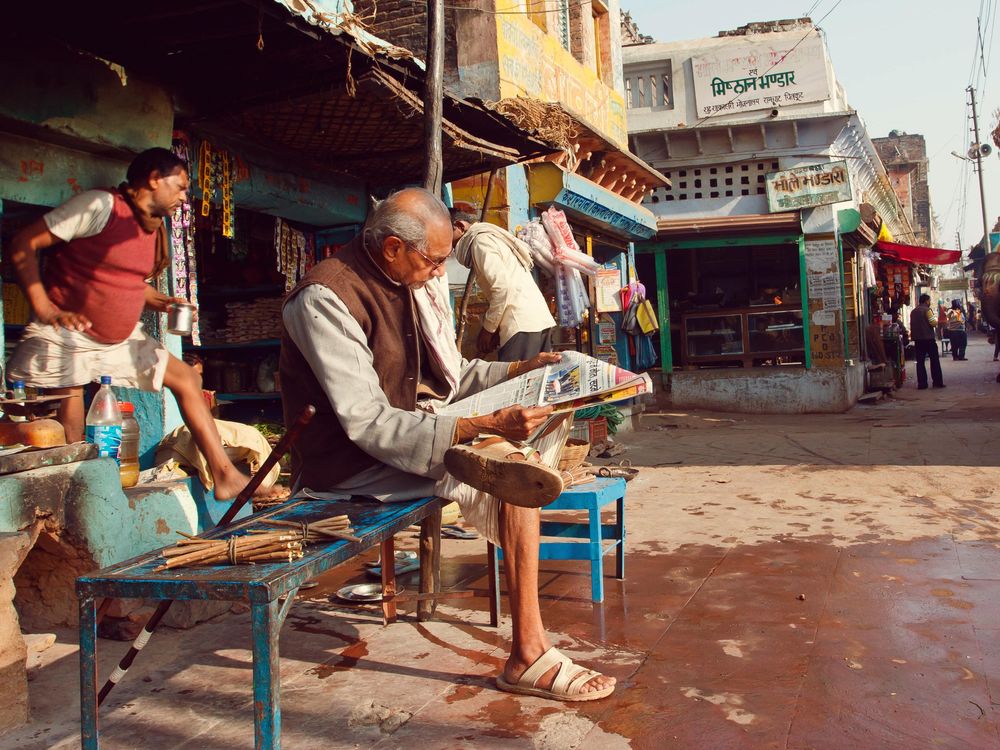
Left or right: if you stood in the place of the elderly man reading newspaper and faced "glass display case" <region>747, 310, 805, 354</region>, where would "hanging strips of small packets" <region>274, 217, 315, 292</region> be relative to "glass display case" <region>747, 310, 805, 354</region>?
left

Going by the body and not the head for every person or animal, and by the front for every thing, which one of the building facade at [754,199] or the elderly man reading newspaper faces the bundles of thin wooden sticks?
the building facade

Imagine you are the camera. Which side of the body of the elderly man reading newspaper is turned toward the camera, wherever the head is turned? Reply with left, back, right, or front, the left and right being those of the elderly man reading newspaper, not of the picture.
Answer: right

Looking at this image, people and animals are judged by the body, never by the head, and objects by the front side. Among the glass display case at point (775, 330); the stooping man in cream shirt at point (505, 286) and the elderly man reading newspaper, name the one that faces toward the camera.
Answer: the glass display case

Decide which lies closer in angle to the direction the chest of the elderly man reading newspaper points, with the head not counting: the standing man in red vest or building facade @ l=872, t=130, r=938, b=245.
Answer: the building facade

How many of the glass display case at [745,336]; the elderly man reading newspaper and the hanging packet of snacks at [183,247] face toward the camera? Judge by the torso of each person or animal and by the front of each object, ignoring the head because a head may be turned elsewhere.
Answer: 2

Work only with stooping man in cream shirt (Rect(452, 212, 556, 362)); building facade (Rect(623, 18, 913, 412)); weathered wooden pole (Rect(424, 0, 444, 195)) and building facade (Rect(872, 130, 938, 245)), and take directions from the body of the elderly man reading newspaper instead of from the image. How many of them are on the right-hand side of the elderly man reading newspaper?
0

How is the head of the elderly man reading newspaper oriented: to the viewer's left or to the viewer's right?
to the viewer's right

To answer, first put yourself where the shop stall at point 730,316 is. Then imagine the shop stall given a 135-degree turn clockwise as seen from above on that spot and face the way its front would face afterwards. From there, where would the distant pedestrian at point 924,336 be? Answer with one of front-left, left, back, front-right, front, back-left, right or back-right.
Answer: right

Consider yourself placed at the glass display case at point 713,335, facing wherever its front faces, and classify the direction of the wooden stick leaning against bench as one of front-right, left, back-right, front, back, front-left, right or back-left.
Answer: front

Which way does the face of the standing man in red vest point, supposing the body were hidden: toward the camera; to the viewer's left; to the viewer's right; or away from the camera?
to the viewer's right

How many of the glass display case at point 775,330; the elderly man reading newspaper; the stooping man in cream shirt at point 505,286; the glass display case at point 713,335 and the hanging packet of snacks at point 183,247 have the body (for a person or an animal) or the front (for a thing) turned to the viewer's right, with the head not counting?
1

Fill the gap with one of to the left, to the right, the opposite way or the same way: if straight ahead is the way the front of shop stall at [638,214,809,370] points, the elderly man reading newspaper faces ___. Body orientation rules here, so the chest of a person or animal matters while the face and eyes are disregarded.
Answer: to the left

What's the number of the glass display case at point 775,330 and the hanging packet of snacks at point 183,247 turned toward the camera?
2

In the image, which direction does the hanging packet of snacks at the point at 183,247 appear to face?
toward the camera
